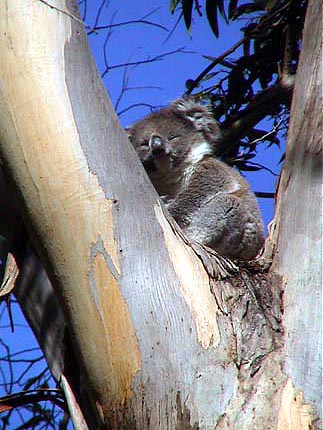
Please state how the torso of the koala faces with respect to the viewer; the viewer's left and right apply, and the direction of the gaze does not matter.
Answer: facing the viewer and to the left of the viewer
